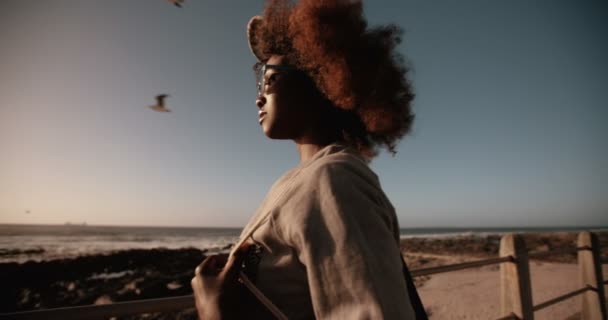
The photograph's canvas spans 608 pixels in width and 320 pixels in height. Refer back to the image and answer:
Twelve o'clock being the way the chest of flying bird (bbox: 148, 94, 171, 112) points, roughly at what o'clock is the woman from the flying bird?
The woman is roughly at 9 o'clock from the flying bird.

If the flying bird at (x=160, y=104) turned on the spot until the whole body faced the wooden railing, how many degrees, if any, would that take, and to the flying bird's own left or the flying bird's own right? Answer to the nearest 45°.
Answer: approximately 90° to the flying bird's own left

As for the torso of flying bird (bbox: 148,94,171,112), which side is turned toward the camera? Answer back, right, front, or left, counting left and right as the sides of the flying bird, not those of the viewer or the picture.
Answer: left

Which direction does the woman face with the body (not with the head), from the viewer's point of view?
to the viewer's left

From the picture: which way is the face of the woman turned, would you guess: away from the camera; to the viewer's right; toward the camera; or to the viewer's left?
to the viewer's left

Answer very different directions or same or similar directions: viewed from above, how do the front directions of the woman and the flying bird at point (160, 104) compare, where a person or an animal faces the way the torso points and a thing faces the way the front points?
same or similar directions
